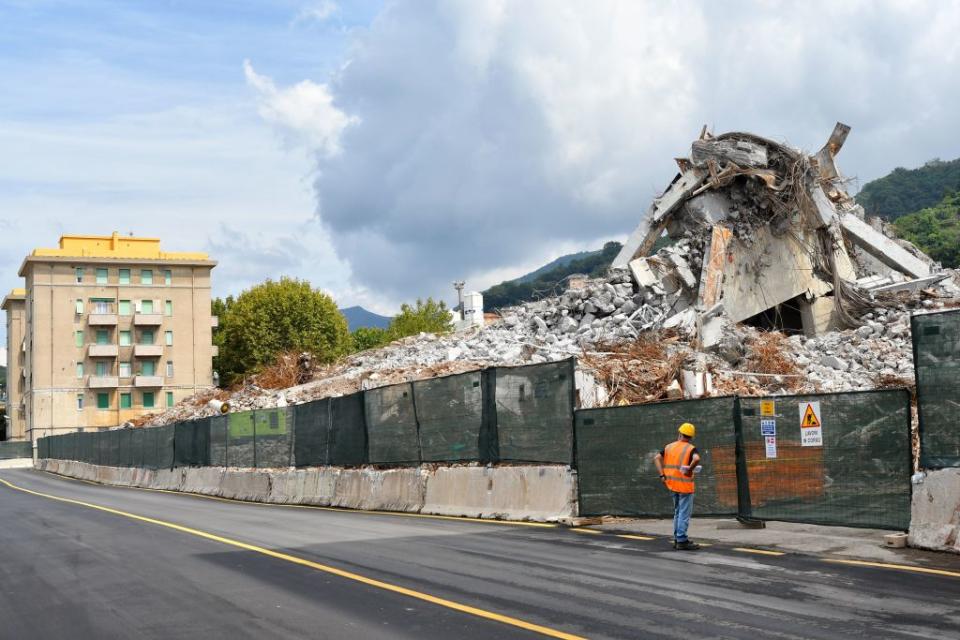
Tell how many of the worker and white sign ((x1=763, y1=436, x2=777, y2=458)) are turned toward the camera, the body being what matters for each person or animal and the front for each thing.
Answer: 1

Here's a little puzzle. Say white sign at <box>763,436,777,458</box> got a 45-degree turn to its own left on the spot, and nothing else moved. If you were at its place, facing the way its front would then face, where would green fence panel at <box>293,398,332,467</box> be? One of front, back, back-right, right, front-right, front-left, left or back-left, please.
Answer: back

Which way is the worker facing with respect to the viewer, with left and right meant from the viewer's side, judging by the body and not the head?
facing away from the viewer and to the right of the viewer

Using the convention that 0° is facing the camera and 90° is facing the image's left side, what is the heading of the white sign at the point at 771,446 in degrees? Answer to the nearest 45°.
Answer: approximately 0°

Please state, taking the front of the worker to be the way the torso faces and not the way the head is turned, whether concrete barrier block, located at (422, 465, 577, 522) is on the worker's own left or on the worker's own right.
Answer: on the worker's own left

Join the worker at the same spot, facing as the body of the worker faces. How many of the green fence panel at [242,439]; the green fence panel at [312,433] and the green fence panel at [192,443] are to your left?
3

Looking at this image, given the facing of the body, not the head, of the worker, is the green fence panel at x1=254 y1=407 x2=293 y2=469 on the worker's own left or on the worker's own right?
on the worker's own left

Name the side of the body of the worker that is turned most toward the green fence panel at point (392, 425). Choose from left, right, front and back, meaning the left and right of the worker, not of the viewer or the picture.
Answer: left

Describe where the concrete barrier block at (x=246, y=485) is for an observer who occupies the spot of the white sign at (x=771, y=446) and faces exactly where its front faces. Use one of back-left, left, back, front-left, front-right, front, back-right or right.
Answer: back-right

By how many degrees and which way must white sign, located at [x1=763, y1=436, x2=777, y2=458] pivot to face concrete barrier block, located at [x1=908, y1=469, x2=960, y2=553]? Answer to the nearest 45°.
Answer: approximately 45° to its left
